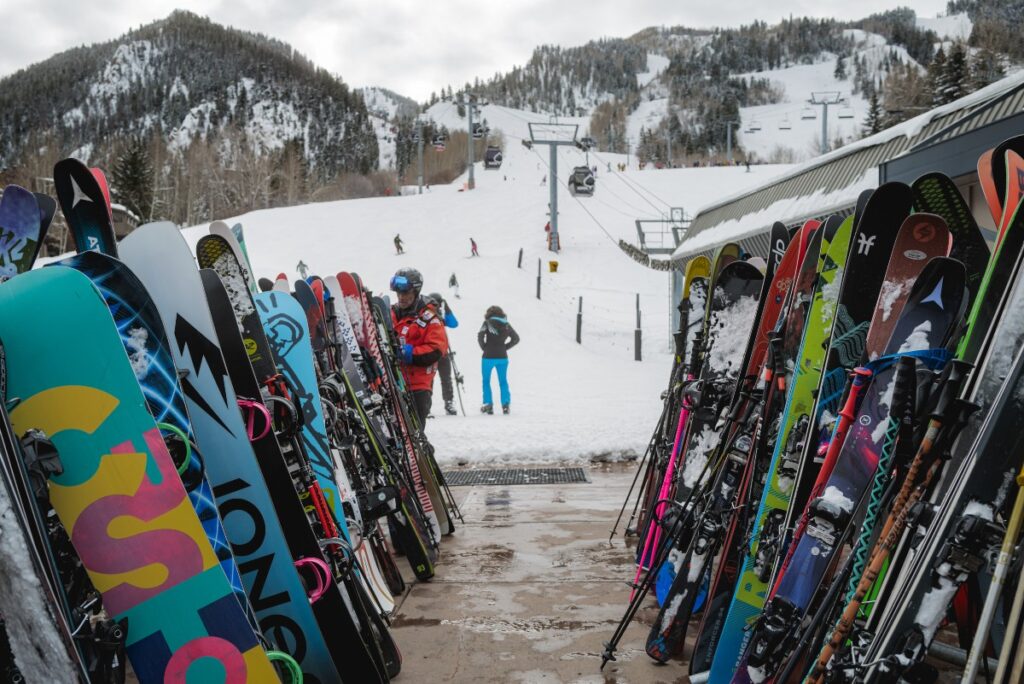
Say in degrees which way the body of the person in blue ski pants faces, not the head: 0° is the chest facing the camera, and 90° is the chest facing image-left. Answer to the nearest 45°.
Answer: approximately 180°

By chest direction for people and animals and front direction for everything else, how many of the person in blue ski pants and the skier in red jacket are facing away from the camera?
1

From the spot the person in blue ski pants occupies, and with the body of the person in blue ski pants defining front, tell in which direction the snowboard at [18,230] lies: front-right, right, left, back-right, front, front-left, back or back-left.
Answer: back

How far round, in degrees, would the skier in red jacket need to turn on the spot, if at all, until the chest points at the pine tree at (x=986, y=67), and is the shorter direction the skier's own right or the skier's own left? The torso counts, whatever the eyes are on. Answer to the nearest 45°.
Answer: approximately 180°

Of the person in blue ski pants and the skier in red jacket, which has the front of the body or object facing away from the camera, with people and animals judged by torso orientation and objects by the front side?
the person in blue ski pants

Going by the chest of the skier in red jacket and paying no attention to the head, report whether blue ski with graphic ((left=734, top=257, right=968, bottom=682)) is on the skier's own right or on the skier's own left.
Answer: on the skier's own left

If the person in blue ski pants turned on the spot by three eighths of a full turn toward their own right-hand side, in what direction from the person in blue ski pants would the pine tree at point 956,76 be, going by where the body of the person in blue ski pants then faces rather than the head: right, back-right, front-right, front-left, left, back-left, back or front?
left

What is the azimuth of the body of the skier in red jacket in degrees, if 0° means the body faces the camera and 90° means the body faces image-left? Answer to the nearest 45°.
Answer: approximately 45°

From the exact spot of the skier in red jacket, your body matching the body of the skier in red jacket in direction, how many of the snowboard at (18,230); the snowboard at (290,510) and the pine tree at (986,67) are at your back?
1

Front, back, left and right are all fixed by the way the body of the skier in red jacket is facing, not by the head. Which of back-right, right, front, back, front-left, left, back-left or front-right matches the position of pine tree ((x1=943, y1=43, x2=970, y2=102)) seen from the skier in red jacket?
back

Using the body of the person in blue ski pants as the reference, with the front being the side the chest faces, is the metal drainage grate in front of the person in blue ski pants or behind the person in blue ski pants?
behind

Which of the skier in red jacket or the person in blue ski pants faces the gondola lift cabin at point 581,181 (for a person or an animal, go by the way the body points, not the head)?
the person in blue ski pants

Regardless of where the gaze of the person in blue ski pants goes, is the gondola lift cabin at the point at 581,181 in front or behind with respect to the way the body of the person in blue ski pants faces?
in front

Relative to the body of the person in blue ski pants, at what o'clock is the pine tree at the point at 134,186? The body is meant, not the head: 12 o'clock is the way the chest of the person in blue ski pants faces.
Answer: The pine tree is roughly at 11 o'clock from the person in blue ski pants.

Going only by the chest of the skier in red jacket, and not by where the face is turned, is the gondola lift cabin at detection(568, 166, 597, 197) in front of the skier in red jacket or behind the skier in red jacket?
behind
